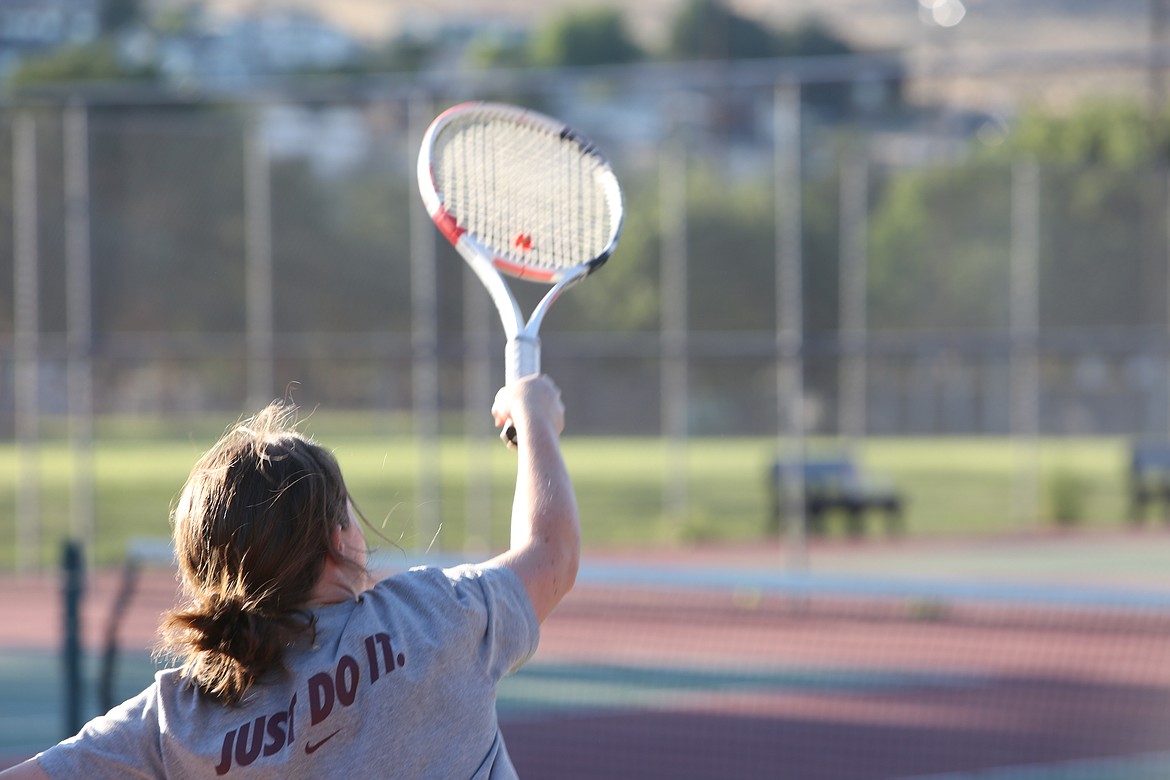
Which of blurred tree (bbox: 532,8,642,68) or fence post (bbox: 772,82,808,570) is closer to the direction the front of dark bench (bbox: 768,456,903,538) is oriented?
the fence post

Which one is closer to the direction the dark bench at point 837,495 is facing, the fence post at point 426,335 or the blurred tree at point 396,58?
the fence post

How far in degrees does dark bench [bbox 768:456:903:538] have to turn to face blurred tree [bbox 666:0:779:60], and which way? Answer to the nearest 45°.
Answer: approximately 135° to its left

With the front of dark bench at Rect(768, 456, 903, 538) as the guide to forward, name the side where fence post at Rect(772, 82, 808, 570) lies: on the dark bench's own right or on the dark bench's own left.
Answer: on the dark bench's own right

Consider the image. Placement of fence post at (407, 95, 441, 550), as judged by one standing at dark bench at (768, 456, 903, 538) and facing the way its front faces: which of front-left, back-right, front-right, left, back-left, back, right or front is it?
right

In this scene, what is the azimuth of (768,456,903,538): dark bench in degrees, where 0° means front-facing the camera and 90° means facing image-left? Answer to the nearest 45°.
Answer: approximately 315°

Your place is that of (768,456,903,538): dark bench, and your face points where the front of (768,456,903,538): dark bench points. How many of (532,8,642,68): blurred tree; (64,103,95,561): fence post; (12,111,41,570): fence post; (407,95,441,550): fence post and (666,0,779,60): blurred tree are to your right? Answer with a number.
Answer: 3

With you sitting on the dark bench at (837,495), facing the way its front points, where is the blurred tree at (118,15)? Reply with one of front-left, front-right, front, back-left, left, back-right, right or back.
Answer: back

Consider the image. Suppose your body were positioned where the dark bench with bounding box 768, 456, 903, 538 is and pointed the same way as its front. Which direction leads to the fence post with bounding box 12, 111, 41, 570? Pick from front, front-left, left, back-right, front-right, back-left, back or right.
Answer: right

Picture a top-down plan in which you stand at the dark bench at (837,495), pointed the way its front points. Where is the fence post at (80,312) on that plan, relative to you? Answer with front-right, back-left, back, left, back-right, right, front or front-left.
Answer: right

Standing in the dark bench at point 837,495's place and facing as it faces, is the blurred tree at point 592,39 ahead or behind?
behind

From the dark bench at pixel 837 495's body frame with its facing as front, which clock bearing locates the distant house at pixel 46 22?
The distant house is roughly at 6 o'clock from the dark bench.

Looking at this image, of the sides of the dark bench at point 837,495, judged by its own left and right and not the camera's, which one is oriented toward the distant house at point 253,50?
back

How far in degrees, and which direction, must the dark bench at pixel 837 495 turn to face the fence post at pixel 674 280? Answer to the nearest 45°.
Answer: approximately 90° to its right

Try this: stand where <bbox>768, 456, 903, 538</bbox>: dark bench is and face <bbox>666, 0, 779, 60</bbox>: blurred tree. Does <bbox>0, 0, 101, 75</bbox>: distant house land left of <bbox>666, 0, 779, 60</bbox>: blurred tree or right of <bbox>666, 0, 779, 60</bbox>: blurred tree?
left

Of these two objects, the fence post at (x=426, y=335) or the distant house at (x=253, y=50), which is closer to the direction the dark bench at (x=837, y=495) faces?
the fence post
